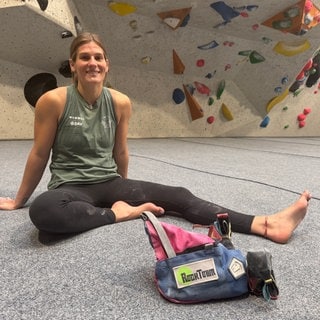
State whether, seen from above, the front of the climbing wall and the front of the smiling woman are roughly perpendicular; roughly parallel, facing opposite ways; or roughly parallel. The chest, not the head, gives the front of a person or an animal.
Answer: roughly parallel

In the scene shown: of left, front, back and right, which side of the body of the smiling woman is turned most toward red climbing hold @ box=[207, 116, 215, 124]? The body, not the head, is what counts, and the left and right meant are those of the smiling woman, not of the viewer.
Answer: back

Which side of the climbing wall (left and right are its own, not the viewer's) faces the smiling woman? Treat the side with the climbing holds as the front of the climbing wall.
front

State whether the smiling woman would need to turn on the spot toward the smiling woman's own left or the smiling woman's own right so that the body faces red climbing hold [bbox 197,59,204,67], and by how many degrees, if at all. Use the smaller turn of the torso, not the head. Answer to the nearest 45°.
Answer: approximately 180°

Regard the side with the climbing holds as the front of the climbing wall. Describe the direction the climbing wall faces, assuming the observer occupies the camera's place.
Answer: facing the viewer

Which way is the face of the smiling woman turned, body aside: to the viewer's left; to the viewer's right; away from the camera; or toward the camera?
toward the camera

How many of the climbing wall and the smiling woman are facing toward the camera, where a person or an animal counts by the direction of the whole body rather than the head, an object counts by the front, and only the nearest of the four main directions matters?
2

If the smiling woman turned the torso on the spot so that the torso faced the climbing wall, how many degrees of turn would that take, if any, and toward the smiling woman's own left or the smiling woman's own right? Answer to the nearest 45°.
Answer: approximately 180°

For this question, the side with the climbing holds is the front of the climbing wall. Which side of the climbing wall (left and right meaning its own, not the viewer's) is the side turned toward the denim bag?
front

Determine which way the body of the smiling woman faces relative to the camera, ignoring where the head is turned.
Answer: toward the camera

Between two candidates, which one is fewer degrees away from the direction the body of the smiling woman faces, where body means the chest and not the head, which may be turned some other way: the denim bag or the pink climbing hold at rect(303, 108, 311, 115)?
the denim bag

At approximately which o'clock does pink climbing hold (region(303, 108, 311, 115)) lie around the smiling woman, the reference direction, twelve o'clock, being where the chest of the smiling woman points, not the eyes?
The pink climbing hold is roughly at 7 o'clock from the smiling woman.
